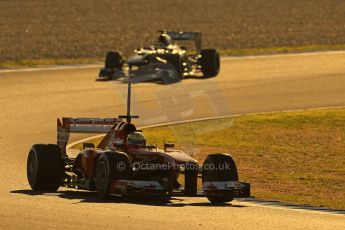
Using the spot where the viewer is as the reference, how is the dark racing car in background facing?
facing the viewer and to the left of the viewer

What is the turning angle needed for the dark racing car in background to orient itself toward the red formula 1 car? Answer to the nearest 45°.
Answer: approximately 45° to its left

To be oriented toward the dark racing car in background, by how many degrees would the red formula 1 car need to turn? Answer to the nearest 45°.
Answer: approximately 135° to its left

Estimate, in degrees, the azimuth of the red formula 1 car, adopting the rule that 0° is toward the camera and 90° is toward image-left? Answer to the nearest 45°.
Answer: approximately 315°

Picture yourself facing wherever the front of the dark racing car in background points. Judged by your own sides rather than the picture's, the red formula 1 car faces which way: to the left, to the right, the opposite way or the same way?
to the left

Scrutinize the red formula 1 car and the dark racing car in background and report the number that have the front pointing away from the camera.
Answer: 0
